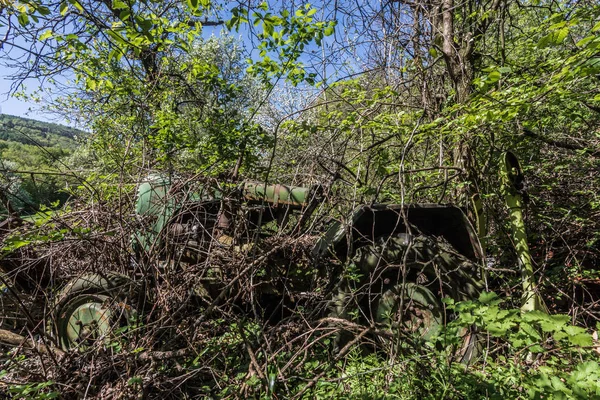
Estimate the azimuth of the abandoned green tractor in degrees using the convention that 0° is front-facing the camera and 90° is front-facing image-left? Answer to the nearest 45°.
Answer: approximately 90°
